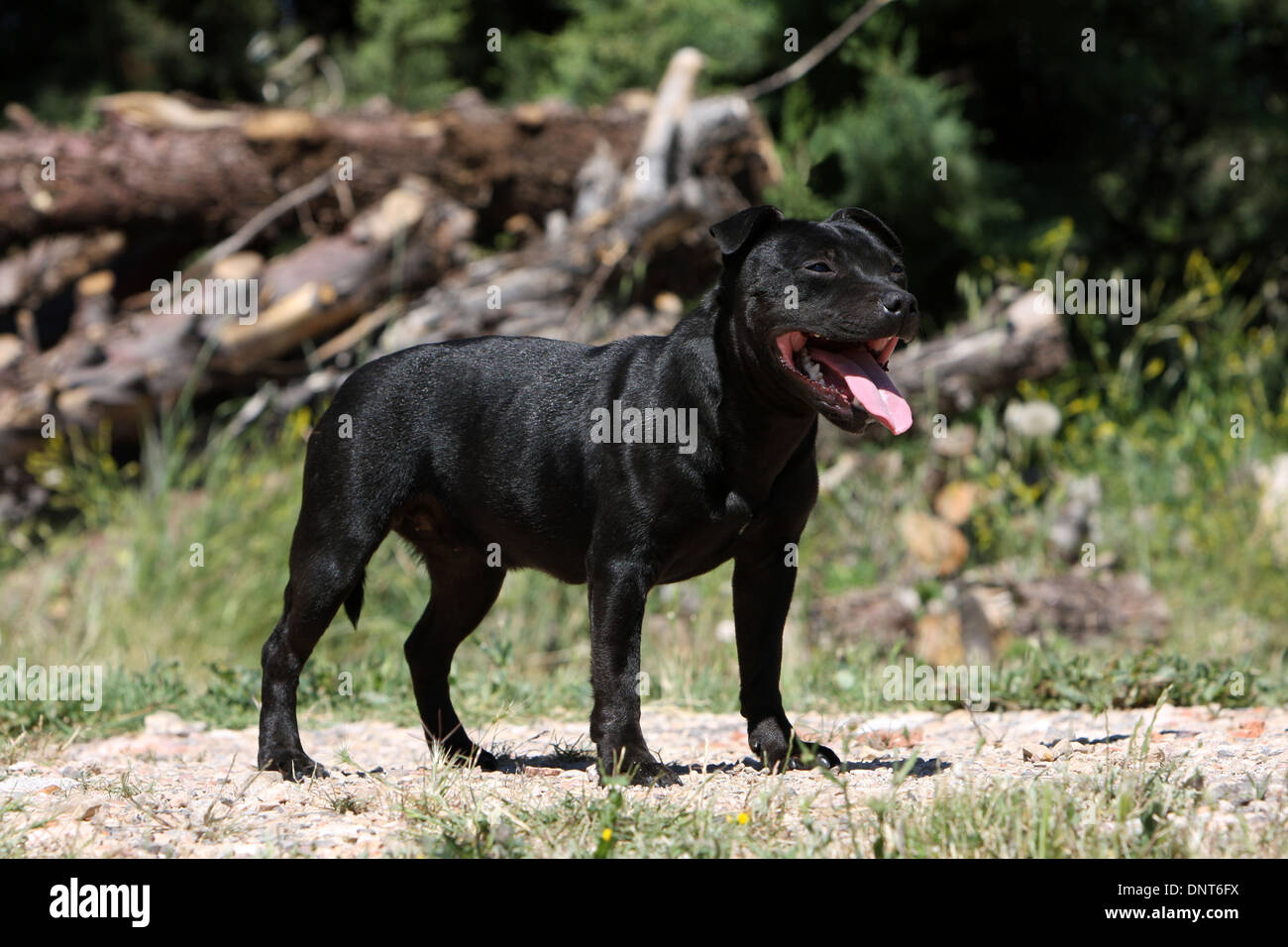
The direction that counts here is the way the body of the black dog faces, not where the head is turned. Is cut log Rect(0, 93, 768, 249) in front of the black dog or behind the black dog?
behind
